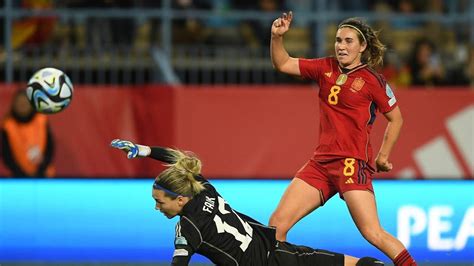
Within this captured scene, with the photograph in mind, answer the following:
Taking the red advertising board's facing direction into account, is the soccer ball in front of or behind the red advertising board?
in front

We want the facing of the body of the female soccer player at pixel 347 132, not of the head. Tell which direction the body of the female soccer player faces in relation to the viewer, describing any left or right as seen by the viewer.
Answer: facing the viewer and to the left of the viewer

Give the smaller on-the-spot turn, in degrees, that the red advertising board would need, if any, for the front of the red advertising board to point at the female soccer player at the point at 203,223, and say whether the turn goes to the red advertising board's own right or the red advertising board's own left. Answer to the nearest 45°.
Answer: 0° — it already faces them

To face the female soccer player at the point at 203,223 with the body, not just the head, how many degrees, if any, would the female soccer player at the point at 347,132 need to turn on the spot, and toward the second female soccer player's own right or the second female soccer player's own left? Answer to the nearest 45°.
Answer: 0° — they already face them

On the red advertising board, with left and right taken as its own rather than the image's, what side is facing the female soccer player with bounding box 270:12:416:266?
front

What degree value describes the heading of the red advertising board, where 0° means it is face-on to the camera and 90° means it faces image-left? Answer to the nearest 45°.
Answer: approximately 0°

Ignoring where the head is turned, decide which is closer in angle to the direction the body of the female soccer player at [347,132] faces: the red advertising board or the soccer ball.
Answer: the soccer ball

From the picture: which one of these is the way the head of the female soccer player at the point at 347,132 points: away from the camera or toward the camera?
toward the camera

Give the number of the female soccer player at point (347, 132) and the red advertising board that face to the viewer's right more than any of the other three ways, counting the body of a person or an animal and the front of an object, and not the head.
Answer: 0
